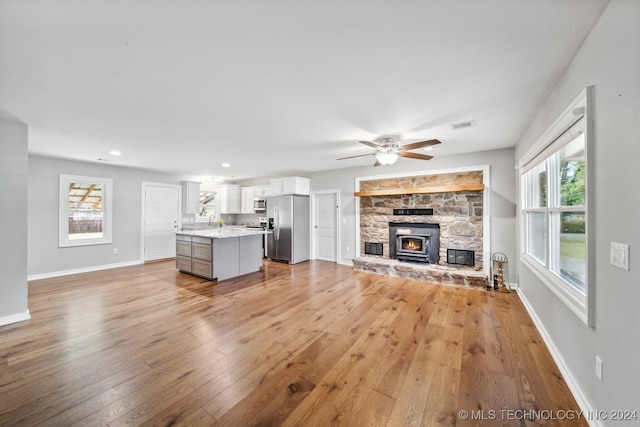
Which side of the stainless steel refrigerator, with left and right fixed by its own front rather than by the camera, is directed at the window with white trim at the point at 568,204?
left

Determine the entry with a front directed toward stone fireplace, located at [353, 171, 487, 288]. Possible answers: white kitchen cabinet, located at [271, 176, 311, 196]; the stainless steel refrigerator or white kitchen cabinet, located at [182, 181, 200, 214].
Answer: white kitchen cabinet, located at [182, 181, 200, 214]

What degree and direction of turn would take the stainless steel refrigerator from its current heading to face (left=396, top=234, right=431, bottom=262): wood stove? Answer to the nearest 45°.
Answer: approximately 90° to its left

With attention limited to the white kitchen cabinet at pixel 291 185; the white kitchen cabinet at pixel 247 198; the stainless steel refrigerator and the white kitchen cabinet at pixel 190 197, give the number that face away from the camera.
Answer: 0

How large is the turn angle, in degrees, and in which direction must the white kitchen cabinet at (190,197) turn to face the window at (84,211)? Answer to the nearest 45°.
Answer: approximately 135° to its right

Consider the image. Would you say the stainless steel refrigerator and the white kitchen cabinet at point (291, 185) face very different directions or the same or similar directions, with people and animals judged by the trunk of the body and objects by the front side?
same or similar directions

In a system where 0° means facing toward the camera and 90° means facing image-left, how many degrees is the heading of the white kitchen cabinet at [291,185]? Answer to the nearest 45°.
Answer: approximately 45°

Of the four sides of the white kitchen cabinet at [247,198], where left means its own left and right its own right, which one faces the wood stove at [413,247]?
left

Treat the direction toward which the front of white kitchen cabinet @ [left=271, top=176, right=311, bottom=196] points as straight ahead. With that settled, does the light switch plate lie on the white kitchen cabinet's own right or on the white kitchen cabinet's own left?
on the white kitchen cabinet's own left

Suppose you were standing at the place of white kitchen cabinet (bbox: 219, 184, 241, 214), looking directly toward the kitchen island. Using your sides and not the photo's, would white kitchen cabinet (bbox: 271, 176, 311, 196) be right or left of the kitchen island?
left

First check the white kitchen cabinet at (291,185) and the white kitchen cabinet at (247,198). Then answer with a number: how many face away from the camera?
0

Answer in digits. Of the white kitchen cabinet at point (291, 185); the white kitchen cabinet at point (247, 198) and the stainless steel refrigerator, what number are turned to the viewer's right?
0

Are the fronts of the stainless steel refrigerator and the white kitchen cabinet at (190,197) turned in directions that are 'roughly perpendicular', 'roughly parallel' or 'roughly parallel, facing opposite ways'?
roughly perpendicular
